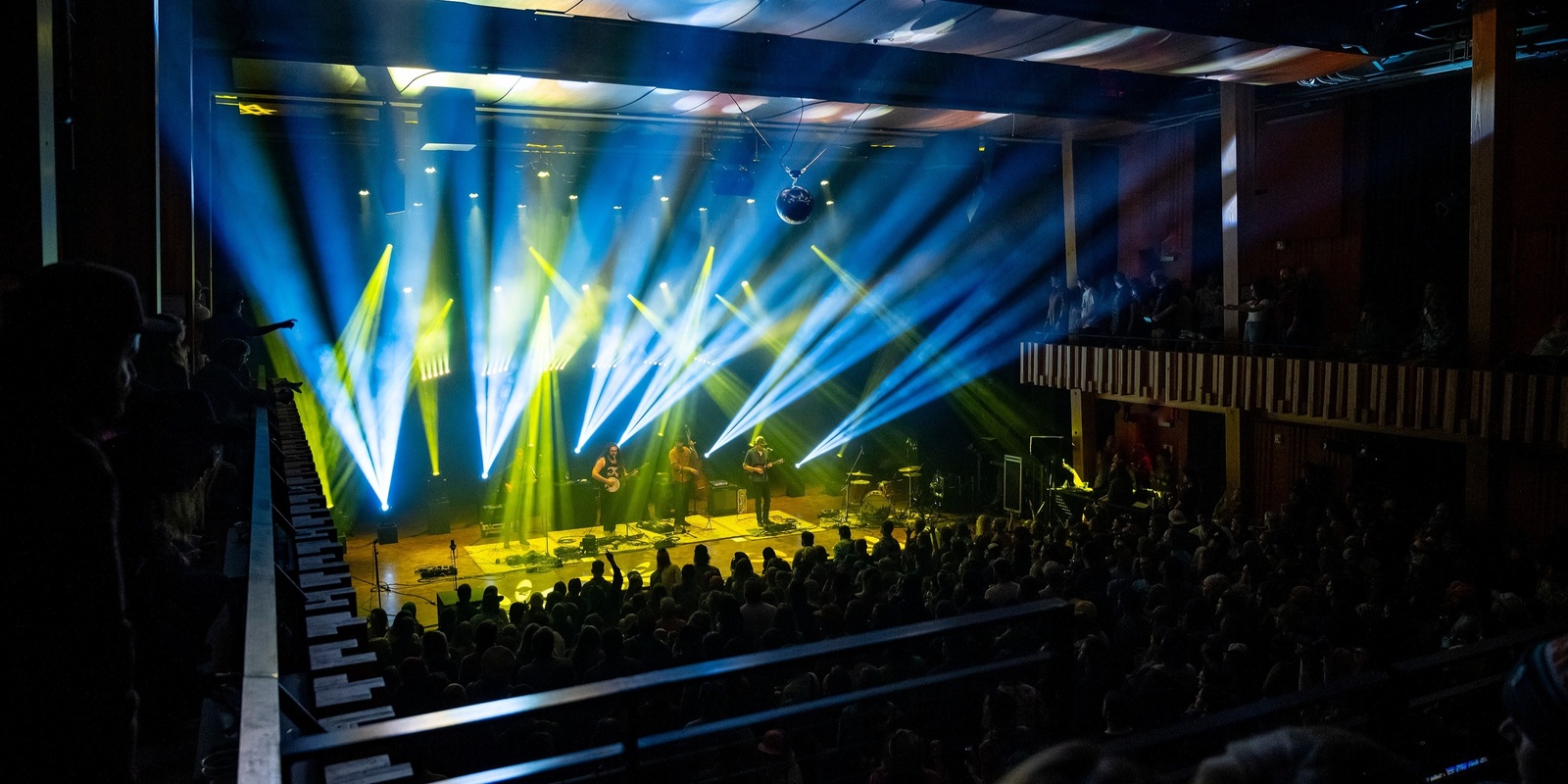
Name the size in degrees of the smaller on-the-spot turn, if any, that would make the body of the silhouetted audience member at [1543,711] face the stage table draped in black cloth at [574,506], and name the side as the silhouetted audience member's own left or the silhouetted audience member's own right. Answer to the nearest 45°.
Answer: approximately 45° to the silhouetted audience member's own right

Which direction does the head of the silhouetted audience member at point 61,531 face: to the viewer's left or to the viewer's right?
to the viewer's right

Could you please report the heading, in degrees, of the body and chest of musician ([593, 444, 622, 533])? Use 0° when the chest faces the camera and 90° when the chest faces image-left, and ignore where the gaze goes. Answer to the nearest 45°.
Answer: approximately 315°

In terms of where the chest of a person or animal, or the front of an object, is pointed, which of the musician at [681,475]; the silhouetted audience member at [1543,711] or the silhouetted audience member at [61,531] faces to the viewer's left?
the silhouetted audience member at [1543,711]

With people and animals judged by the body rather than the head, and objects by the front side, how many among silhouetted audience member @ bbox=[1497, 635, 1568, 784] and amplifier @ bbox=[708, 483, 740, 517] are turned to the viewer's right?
0

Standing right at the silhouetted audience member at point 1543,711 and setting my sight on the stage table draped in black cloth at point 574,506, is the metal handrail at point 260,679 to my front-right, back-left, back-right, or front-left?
front-left

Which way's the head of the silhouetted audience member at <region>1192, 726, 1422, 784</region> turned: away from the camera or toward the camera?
away from the camera

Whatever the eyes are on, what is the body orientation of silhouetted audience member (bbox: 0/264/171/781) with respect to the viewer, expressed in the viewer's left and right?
facing to the right of the viewer

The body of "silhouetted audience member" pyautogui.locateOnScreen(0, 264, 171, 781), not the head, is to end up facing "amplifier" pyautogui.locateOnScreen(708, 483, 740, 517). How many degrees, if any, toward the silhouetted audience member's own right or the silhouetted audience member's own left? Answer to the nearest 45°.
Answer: approximately 45° to the silhouetted audience member's own left

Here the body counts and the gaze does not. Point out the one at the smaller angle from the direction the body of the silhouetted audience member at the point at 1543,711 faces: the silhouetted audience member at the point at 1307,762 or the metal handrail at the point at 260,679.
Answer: the metal handrail

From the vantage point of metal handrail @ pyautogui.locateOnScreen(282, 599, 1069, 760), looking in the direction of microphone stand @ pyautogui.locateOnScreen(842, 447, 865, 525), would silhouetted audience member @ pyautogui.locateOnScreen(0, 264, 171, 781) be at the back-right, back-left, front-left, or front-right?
back-left

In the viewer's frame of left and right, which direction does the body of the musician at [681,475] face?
facing the viewer and to the right of the viewer

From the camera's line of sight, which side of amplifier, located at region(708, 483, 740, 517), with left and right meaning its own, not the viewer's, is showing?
front
